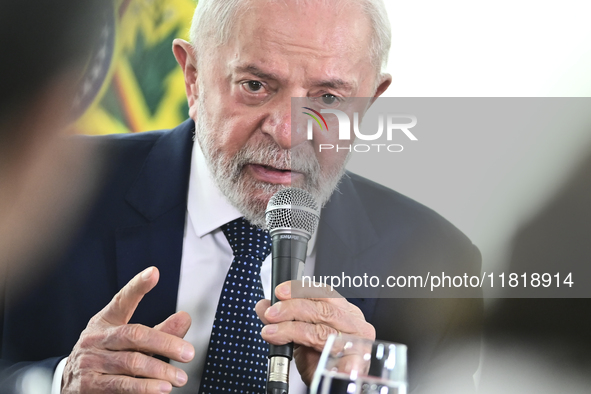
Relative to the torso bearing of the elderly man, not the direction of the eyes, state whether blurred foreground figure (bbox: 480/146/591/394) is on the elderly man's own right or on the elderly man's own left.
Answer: on the elderly man's own left

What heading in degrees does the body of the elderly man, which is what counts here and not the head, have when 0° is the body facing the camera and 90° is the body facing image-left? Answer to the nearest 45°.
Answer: approximately 0°

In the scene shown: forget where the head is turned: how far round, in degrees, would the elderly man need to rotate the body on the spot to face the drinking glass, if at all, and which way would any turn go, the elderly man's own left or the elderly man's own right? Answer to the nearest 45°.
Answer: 0° — they already face it
